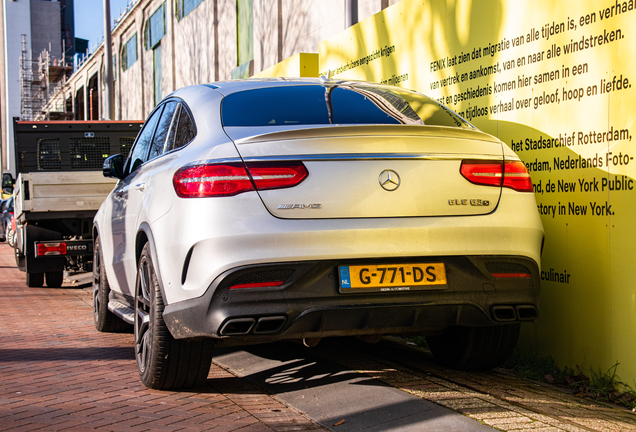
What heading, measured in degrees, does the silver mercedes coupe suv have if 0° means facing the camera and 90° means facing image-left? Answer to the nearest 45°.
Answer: approximately 135°
